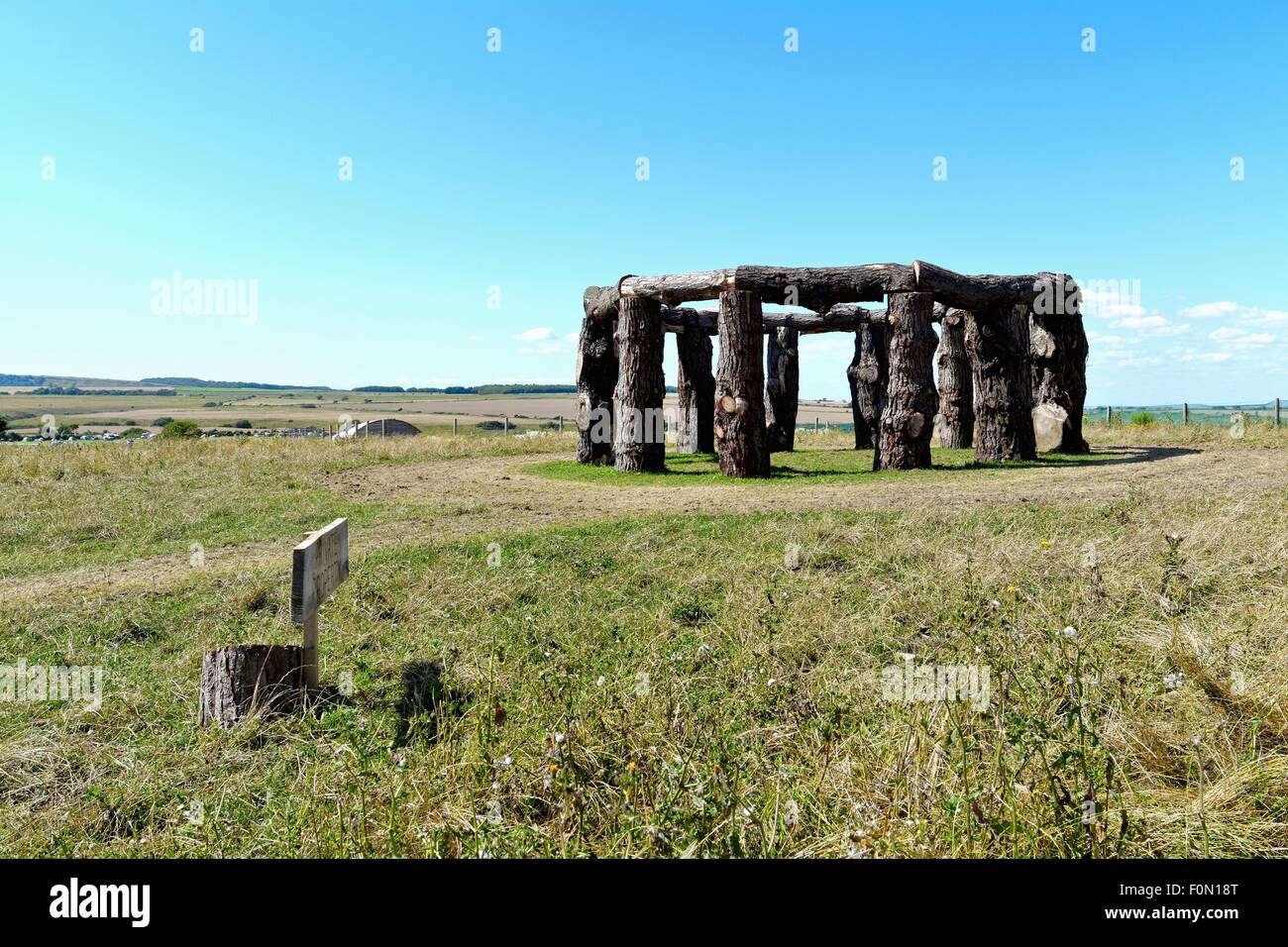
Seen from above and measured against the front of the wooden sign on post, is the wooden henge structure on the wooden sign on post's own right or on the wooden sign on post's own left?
on the wooden sign on post's own left

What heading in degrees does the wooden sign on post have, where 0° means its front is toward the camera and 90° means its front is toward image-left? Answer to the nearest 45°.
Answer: approximately 315°
